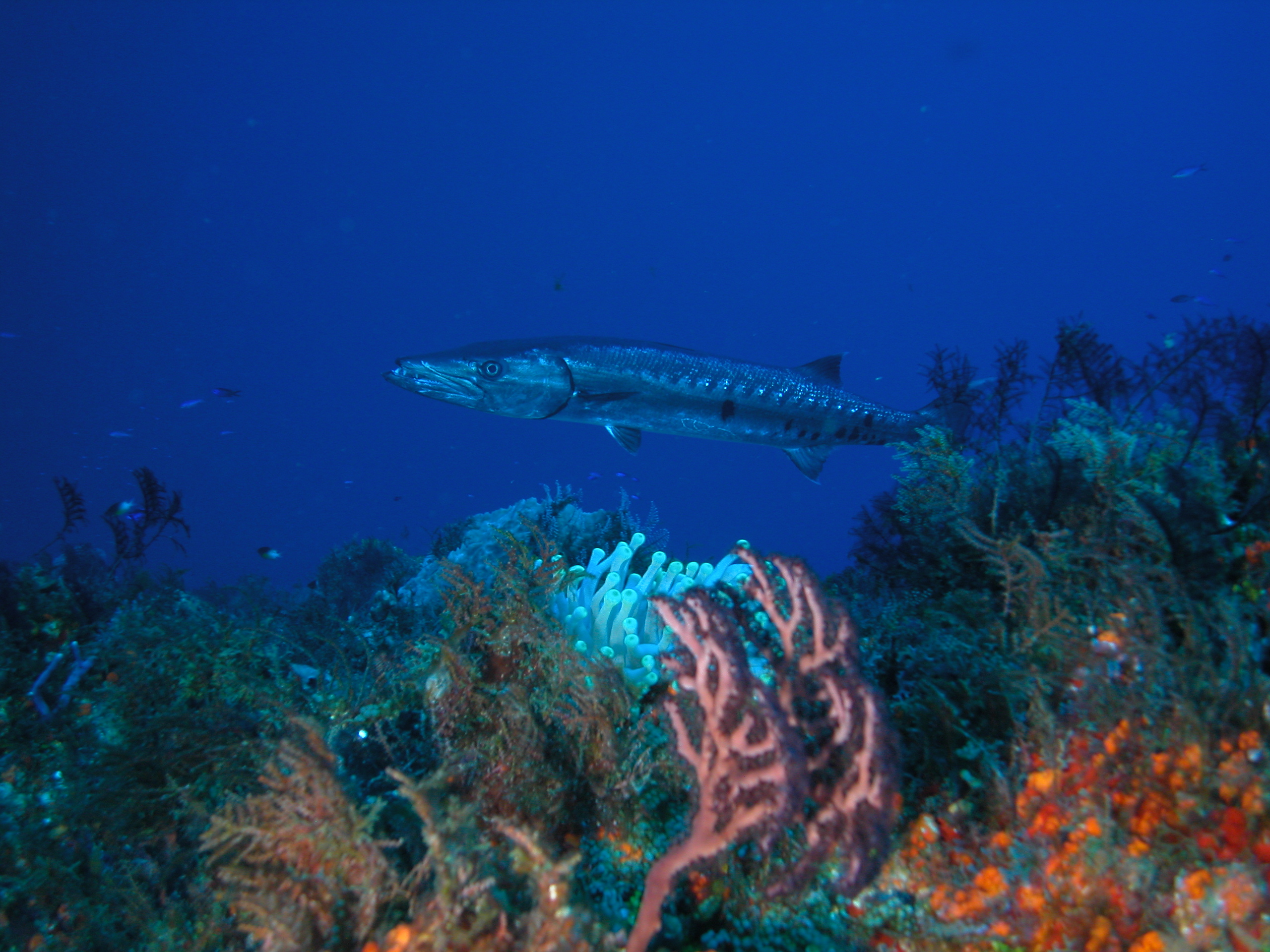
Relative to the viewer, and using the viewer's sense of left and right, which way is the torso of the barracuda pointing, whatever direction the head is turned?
facing to the left of the viewer

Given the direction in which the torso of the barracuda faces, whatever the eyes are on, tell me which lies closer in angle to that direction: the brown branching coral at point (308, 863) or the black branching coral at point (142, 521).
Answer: the black branching coral

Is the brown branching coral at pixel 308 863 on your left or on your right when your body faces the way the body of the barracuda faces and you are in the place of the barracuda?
on your left

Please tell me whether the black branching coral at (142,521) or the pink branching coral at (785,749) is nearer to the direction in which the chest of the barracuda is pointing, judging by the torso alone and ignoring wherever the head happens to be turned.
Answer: the black branching coral

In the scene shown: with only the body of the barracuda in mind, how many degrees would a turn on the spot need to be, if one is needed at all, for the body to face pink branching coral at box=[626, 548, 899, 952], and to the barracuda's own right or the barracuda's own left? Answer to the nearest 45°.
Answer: approximately 90° to the barracuda's own left
